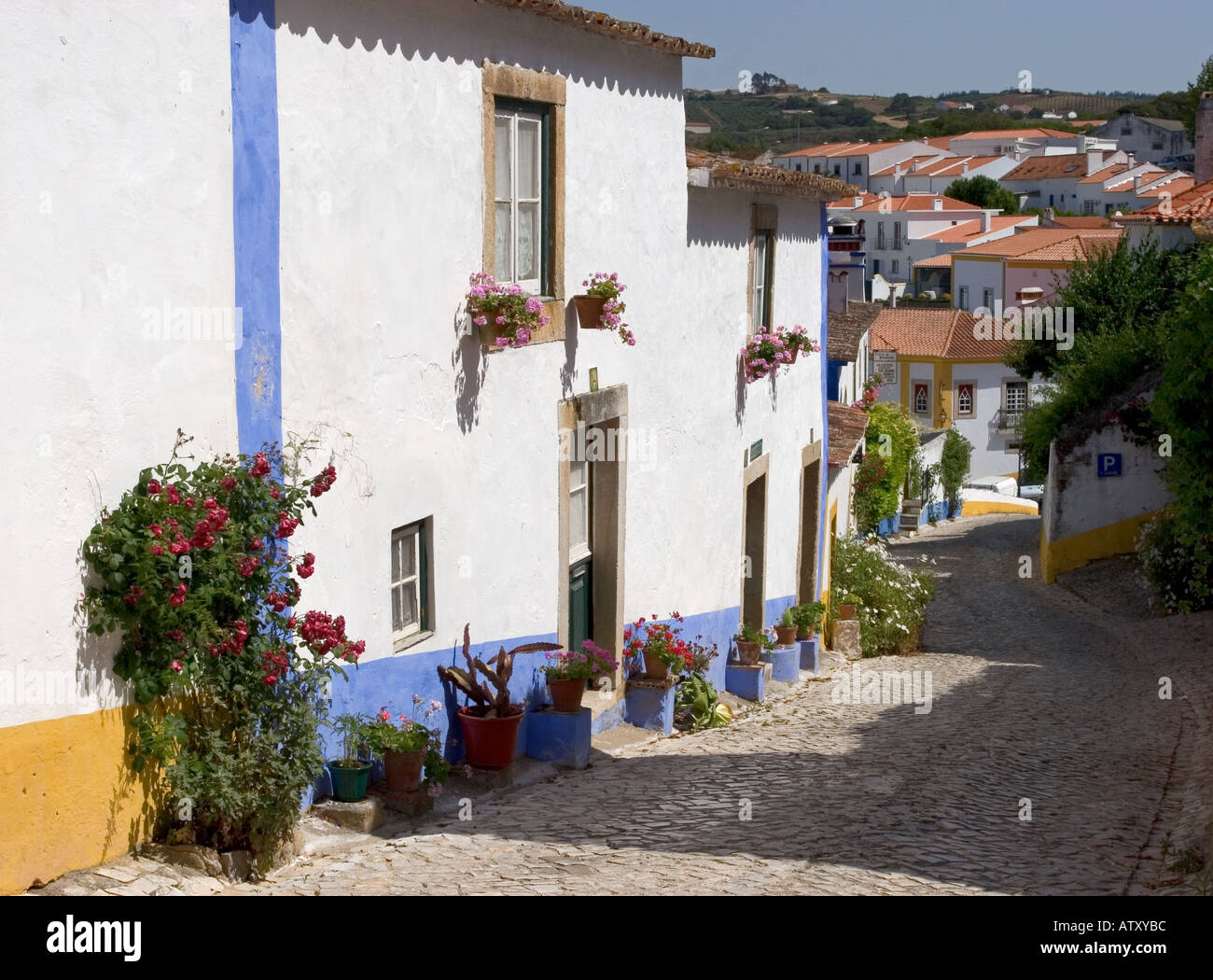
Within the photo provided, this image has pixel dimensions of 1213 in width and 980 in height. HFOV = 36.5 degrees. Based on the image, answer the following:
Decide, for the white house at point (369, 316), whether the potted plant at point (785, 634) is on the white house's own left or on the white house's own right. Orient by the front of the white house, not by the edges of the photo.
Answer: on the white house's own left

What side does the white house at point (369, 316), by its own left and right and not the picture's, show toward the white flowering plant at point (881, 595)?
left

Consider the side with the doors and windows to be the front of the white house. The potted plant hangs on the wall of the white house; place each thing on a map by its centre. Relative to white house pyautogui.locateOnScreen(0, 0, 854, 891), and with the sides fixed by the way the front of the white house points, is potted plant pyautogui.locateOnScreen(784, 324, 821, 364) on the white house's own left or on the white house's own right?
on the white house's own left

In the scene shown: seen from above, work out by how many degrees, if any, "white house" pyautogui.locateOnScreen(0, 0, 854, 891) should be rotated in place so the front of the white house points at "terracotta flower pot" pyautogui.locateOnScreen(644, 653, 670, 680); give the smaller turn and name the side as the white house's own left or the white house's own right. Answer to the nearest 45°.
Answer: approximately 90° to the white house's own left

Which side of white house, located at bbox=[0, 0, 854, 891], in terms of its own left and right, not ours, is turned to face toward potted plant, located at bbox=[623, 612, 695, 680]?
front

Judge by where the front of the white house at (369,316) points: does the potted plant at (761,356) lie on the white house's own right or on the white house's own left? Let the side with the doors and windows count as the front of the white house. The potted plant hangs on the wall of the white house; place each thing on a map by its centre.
on the white house's own left

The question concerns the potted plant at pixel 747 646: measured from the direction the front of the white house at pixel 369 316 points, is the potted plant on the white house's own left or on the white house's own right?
on the white house's own left

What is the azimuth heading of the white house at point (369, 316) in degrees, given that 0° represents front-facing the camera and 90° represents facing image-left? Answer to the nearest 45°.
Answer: approximately 315°
